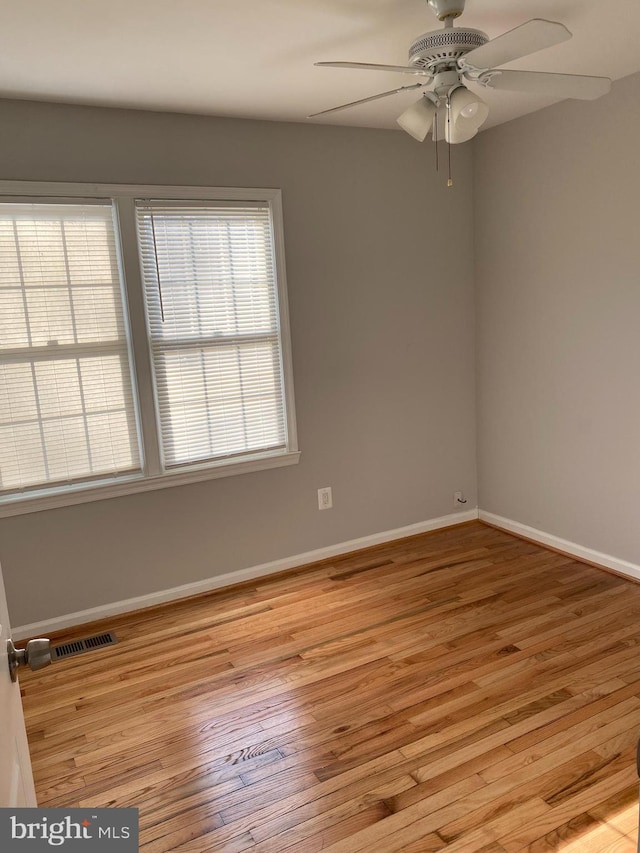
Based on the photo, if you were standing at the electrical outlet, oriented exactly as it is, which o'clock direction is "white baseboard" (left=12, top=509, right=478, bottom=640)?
The white baseboard is roughly at 2 o'clock from the electrical outlet.

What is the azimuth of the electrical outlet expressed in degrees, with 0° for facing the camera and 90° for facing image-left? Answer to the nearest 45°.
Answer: approximately 0°

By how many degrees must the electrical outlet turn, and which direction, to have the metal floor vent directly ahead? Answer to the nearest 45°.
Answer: approximately 45° to its right

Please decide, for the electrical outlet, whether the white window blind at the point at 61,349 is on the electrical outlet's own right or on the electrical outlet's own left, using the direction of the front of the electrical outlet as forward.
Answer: on the electrical outlet's own right
